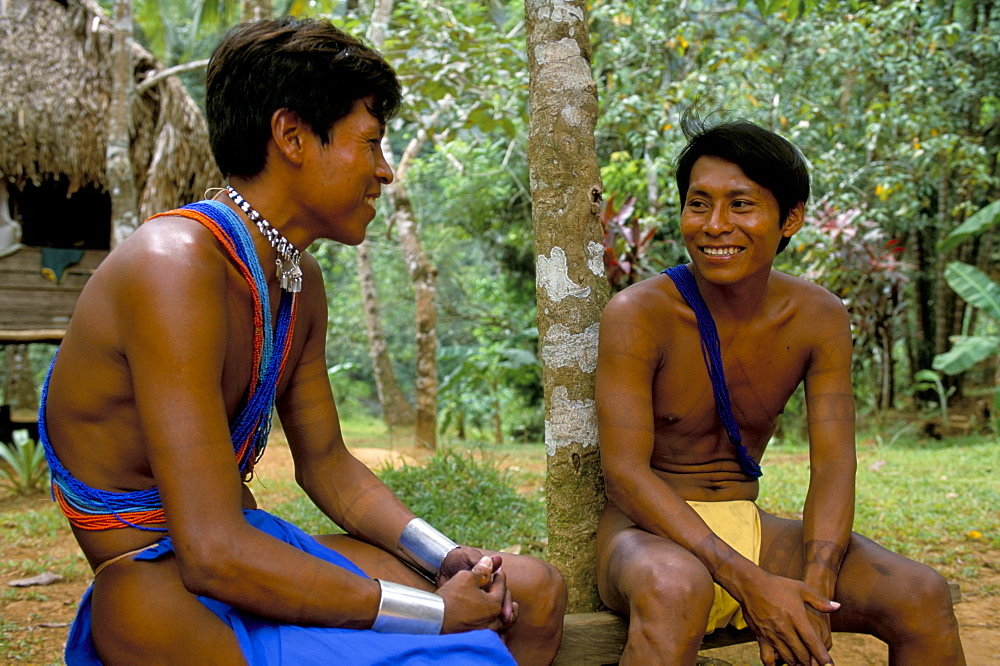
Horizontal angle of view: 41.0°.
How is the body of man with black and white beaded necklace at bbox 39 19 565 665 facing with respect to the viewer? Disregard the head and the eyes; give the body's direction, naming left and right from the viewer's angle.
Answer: facing to the right of the viewer

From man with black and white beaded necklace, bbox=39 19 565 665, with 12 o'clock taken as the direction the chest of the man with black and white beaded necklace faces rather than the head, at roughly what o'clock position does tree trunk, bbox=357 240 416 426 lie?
The tree trunk is roughly at 9 o'clock from the man with black and white beaded necklace.

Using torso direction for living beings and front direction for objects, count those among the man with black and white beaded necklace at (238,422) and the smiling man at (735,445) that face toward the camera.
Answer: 1

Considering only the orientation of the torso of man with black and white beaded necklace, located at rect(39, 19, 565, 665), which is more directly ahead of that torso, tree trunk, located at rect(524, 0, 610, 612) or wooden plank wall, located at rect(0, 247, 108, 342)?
the tree trunk

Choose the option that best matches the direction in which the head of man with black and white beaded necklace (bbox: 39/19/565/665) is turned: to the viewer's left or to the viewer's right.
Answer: to the viewer's right

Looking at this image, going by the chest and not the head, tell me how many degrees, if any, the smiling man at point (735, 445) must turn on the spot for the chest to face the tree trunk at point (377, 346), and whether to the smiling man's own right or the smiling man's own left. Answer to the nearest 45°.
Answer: approximately 135° to the smiling man's own right

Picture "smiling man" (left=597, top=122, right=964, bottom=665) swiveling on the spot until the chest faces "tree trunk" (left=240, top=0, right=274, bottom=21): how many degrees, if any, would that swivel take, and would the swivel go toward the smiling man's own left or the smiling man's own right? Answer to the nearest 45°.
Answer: approximately 135° to the smiling man's own right

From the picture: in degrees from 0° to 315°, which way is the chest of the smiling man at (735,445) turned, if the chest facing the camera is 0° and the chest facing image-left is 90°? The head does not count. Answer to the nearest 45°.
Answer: approximately 0°
